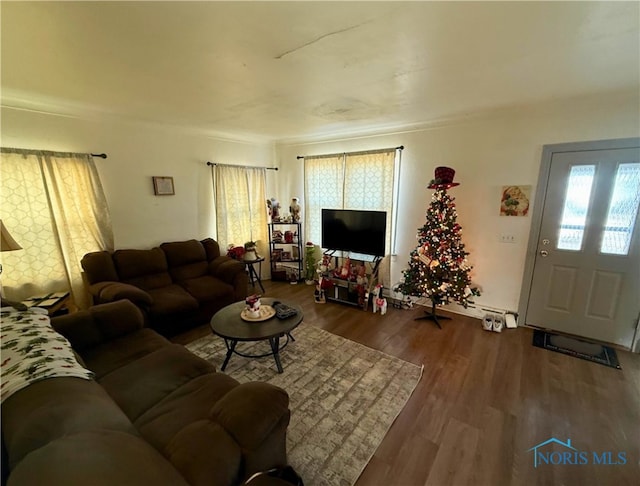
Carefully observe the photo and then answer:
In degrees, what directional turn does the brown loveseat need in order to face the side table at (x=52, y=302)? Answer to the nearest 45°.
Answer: approximately 135° to its right

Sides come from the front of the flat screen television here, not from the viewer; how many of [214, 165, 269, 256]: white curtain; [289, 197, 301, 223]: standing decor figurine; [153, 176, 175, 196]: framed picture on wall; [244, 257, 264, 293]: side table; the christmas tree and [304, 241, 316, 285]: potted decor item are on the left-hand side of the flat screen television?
1

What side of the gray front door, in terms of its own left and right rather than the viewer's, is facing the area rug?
front

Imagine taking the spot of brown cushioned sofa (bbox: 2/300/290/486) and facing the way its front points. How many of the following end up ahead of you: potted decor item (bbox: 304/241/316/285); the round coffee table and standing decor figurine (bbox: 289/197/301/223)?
3

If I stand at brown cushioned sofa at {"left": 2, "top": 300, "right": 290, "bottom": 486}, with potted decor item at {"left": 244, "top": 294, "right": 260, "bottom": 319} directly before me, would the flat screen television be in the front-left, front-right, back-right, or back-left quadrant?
front-right

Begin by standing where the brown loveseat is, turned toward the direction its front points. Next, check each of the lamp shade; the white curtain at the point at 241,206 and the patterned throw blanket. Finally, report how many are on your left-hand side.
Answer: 1

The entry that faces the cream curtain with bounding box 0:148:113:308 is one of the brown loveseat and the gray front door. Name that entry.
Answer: the gray front door

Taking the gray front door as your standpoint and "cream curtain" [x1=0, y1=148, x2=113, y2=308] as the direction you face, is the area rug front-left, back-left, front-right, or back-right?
front-left

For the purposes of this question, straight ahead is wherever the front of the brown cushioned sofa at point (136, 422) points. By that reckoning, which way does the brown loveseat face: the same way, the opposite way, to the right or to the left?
to the right

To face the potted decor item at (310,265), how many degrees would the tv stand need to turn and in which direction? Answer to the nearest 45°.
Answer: approximately 90° to its right

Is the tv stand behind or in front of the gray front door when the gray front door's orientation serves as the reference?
in front

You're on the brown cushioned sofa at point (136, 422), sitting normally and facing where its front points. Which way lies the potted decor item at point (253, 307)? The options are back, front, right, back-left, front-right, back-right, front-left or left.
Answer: front

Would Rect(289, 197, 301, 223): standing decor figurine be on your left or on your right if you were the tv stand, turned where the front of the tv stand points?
on your right

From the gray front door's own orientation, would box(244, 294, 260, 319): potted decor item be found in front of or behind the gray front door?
in front

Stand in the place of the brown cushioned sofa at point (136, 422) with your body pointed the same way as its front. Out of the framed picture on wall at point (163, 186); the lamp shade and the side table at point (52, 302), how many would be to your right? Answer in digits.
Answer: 0

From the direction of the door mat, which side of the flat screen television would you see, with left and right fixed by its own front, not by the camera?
left

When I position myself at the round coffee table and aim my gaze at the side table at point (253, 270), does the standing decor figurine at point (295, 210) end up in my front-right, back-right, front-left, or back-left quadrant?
front-right

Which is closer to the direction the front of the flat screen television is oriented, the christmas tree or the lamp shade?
the lamp shade

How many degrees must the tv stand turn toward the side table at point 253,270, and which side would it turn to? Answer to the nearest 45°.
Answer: approximately 45° to its right
